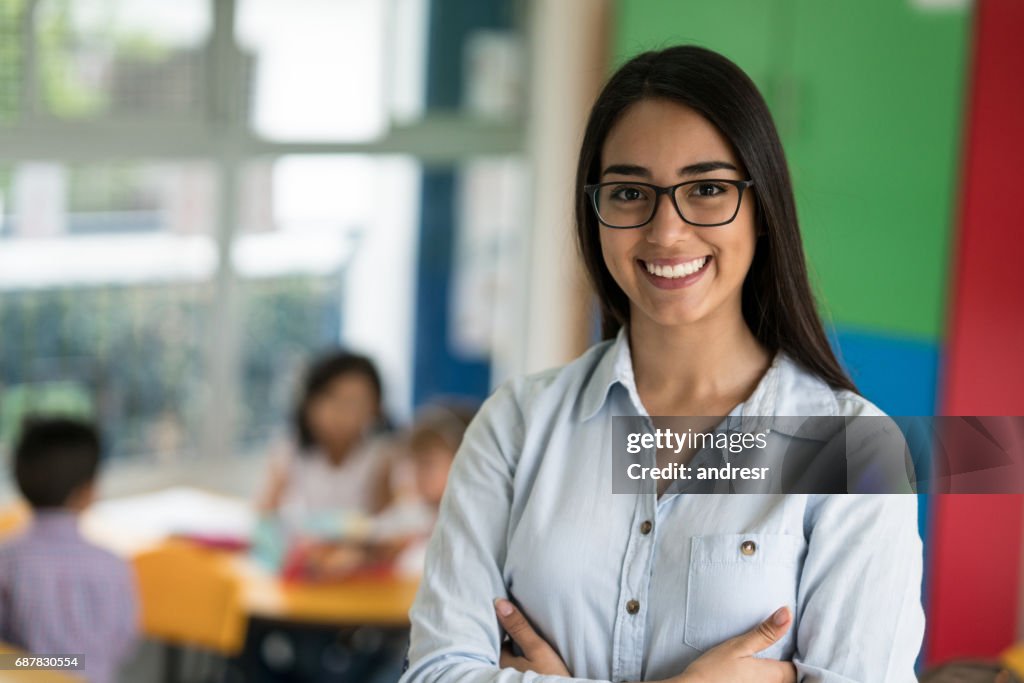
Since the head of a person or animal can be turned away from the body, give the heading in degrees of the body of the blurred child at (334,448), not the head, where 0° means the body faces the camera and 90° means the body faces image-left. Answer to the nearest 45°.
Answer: approximately 0°

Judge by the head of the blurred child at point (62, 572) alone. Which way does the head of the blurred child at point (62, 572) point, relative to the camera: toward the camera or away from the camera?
away from the camera

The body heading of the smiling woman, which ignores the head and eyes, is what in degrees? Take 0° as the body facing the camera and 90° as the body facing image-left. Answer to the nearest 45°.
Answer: approximately 0°

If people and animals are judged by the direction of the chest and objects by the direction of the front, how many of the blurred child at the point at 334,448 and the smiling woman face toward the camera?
2

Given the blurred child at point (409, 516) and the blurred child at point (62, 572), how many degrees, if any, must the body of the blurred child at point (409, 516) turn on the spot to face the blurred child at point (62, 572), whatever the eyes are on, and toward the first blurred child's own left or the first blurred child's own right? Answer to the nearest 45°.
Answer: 0° — they already face them

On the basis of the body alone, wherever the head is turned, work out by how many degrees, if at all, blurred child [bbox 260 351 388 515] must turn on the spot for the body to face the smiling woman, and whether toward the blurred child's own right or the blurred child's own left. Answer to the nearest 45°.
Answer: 0° — they already face them
